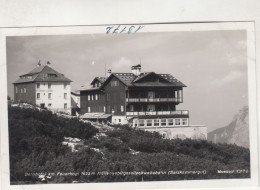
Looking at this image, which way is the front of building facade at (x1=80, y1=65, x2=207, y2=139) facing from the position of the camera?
facing the viewer and to the right of the viewer
